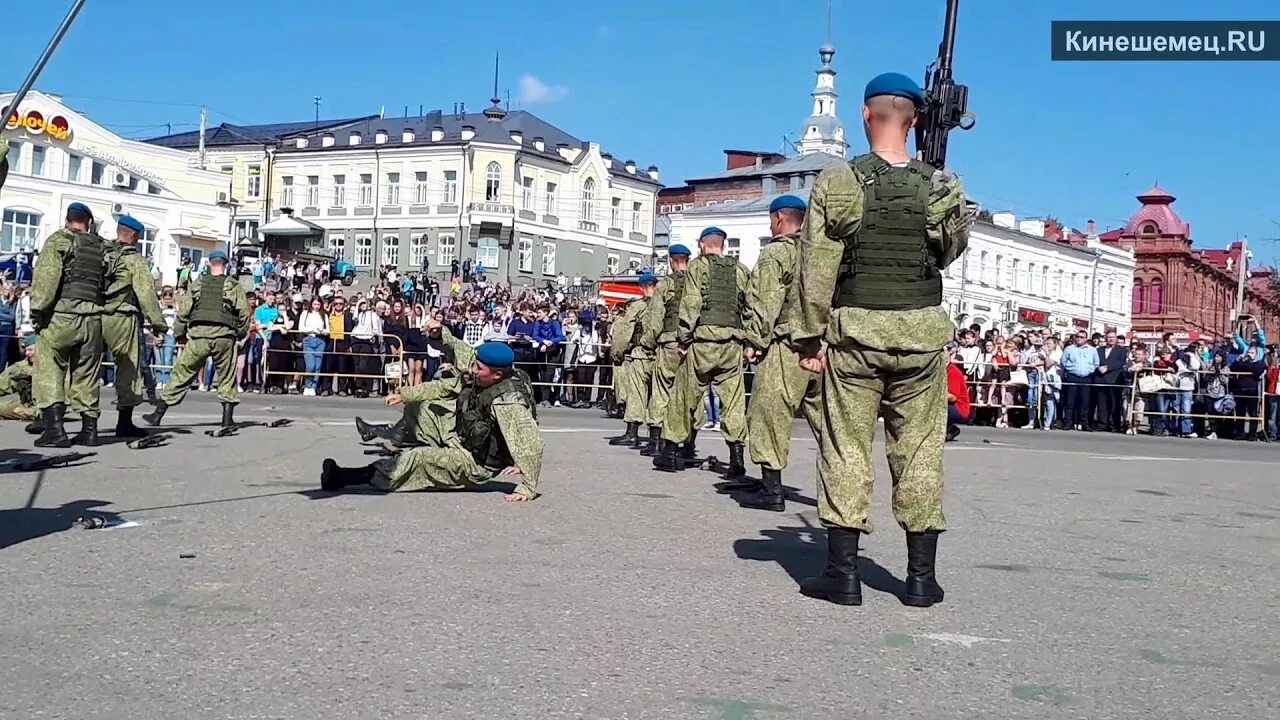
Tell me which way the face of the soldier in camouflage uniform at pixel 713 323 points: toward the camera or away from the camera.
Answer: away from the camera

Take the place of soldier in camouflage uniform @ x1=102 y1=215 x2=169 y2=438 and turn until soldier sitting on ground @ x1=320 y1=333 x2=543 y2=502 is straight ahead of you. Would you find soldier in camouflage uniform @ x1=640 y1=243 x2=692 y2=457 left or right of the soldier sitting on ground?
left

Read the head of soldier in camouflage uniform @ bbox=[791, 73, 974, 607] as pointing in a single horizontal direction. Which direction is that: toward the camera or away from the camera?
away from the camera

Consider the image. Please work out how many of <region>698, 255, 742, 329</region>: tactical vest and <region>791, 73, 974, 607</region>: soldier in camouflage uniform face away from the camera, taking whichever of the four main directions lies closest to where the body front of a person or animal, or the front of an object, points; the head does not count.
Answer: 2

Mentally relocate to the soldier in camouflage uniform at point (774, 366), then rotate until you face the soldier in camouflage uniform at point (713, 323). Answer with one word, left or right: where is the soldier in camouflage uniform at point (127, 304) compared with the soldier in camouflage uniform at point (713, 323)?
left

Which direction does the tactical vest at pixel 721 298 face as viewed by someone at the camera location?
facing away from the viewer

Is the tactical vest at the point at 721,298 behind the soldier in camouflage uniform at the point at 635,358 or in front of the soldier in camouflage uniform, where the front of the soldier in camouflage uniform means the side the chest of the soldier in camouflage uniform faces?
behind

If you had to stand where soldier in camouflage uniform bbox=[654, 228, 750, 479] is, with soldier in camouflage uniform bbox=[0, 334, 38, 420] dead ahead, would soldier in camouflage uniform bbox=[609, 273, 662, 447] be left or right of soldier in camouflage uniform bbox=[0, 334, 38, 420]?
right

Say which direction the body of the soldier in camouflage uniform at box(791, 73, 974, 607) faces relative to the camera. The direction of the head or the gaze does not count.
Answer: away from the camera

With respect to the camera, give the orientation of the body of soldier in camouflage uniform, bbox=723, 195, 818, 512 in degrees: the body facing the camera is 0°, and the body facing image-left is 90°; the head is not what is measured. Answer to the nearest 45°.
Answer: approximately 135°

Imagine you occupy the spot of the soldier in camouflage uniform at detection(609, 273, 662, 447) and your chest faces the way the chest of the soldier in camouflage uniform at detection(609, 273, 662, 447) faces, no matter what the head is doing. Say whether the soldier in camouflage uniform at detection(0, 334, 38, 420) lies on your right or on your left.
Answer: on your left
